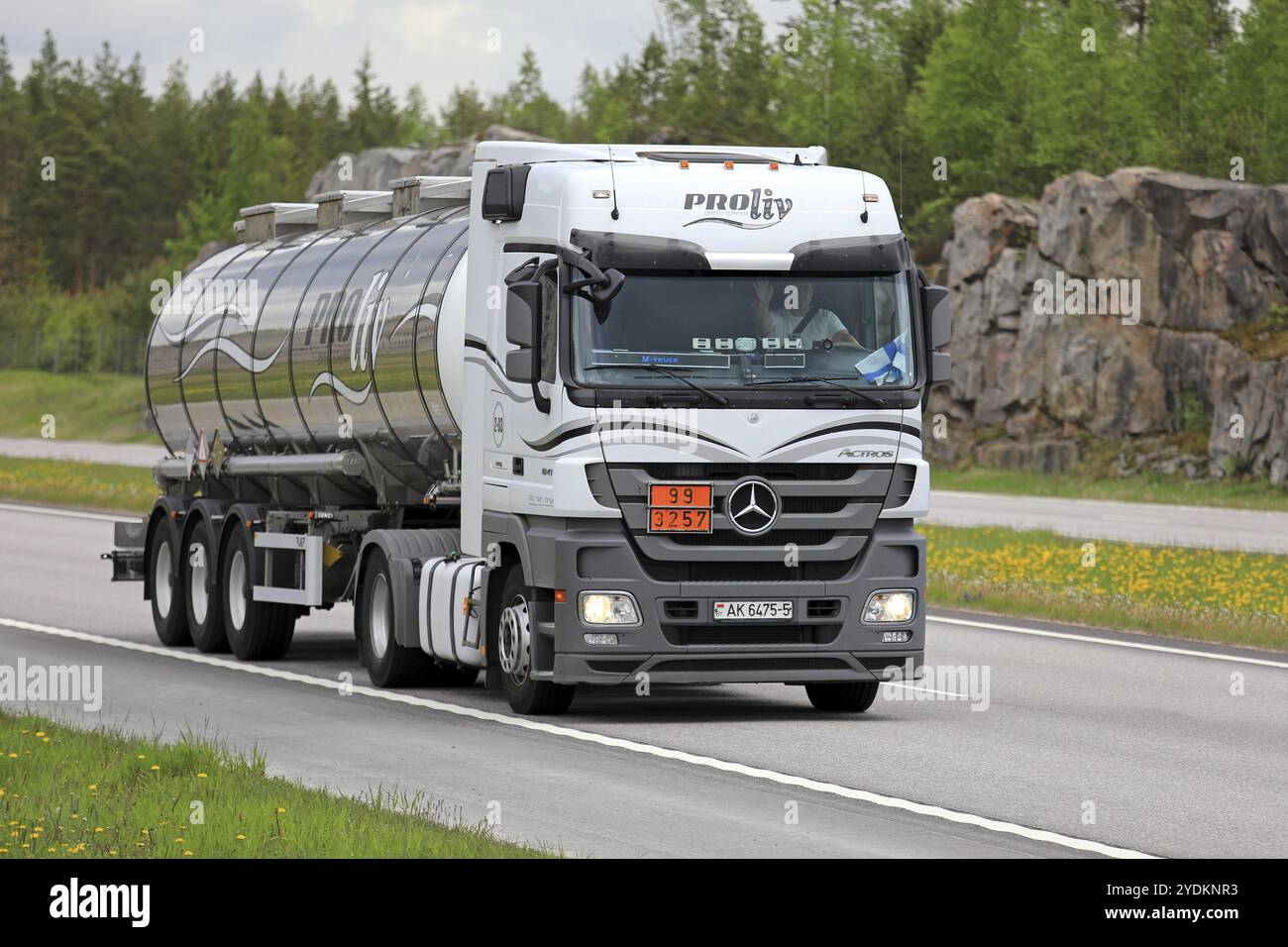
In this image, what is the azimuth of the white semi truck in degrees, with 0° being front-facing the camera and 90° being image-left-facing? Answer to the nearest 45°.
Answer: approximately 315°

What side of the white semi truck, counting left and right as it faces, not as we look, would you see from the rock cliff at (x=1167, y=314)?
left
